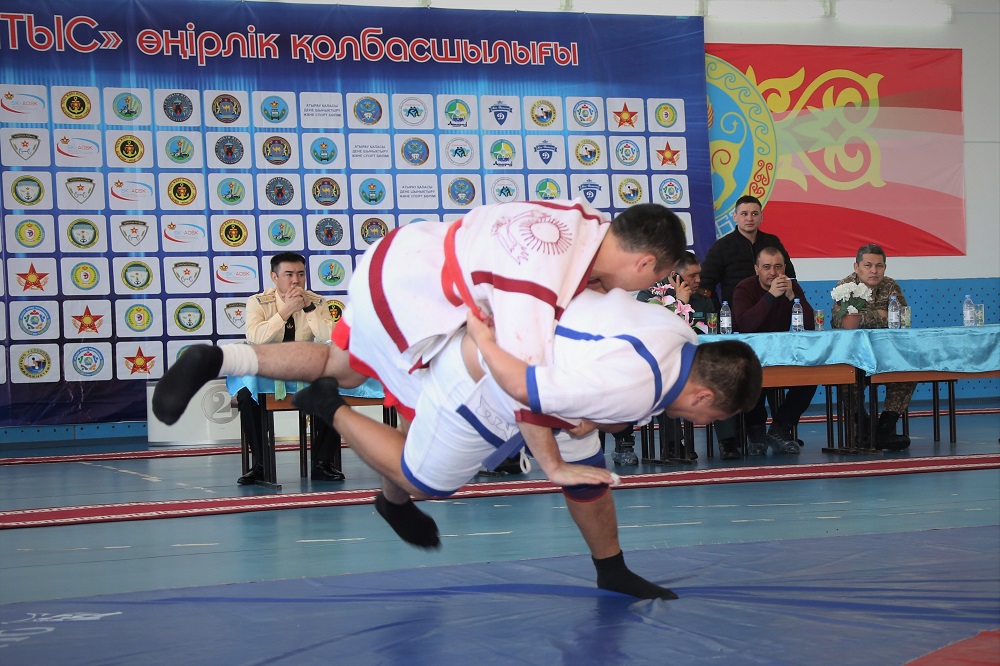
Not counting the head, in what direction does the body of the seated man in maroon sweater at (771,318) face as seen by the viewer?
toward the camera

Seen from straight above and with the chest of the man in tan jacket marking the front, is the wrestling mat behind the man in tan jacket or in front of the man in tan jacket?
in front

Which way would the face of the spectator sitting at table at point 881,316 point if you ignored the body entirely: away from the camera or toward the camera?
toward the camera

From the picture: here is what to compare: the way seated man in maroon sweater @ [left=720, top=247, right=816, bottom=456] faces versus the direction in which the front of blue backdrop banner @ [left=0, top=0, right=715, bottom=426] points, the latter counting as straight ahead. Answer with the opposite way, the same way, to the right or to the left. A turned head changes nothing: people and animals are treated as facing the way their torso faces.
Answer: the same way

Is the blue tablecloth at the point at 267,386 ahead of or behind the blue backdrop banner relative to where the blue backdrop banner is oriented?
ahead

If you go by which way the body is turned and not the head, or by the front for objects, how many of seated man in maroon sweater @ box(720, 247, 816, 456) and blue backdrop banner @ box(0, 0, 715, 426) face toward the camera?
2

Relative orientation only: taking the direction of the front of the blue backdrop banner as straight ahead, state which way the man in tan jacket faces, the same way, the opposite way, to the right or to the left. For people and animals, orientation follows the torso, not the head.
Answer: the same way

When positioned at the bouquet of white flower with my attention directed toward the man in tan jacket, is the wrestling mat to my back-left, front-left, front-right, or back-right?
front-left

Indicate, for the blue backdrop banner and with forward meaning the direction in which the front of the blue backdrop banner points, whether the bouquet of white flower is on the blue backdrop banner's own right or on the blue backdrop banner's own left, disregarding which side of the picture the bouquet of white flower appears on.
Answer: on the blue backdrop banner's own left

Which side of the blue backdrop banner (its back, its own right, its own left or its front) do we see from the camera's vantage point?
front

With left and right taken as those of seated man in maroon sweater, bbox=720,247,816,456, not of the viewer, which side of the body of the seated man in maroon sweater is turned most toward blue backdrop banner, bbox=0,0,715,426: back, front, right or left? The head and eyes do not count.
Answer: right

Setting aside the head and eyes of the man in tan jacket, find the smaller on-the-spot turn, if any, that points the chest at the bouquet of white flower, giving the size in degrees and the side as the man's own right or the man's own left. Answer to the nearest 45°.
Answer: approximately 90° to the man's own left

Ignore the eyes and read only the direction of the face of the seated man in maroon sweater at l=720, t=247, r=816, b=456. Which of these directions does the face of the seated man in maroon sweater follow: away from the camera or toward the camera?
toward the camera

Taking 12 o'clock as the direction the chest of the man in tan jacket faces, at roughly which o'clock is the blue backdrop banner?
The blue backdrop banner is roughly at 6 o'clock from the man in tan jacket.

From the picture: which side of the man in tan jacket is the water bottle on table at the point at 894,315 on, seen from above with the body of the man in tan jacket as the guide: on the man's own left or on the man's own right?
on the man's own left

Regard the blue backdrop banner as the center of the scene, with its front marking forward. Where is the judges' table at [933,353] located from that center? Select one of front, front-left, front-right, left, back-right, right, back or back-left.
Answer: front-left

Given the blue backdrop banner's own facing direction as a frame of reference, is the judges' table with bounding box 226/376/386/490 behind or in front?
in front
